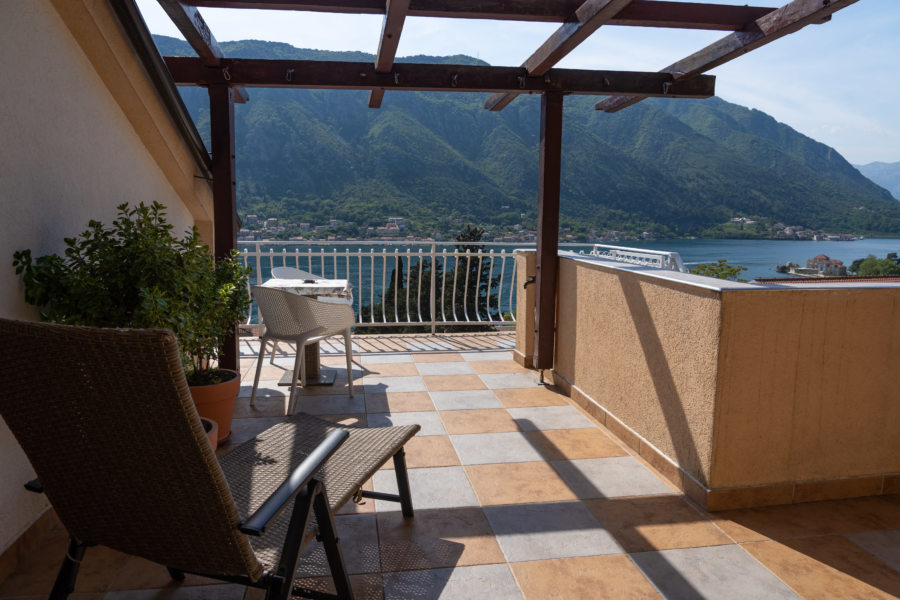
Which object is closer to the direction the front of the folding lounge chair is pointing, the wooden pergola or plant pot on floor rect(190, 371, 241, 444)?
the wooden pergola

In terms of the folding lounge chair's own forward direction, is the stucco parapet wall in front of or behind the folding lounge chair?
in front

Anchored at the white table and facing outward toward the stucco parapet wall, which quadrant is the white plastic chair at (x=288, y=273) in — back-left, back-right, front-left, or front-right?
back-left

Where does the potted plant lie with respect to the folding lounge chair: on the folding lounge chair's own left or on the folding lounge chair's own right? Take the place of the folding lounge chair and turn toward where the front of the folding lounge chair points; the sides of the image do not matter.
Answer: on the folding lounge chair's own left

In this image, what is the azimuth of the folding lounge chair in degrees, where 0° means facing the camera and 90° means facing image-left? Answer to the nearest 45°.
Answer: approximately 225°

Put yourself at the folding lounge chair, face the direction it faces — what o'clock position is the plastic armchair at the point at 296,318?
The plastic armchair is roughly at 11 o'clock from the folding lounge chair.

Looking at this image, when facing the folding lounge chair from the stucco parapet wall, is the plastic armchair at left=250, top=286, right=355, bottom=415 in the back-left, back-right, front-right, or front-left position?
front-right

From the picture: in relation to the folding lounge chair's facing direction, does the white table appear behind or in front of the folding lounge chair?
in front

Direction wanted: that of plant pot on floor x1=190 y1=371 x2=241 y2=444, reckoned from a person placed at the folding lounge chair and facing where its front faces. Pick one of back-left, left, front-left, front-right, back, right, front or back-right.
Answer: front-left

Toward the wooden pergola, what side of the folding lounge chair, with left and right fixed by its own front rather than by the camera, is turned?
front
